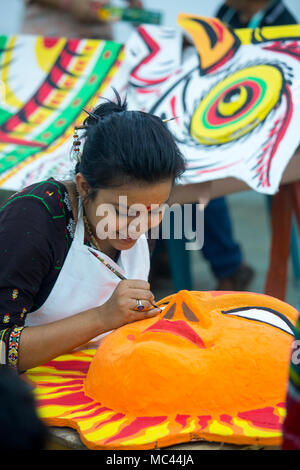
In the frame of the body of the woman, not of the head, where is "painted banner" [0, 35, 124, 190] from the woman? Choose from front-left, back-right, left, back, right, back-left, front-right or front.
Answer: back-left

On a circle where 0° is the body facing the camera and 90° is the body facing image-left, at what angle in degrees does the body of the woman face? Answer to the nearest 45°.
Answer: approximately 315°
